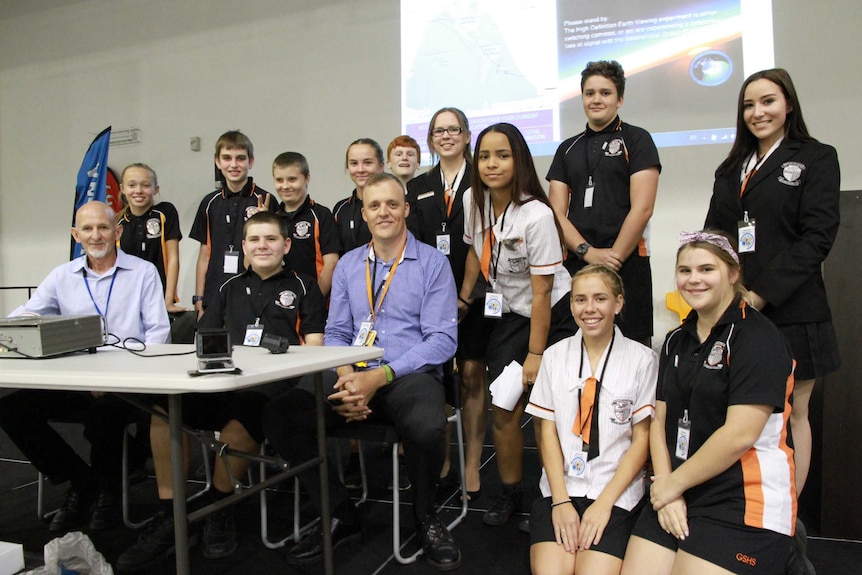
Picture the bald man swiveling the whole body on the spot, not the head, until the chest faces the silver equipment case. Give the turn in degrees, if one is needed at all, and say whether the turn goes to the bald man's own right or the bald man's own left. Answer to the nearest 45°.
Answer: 0° — they already face it

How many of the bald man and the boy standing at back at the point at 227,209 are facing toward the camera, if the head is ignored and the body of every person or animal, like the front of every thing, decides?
2

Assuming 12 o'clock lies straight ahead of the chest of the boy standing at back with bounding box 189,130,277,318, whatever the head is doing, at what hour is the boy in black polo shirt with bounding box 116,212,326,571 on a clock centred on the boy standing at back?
The boy in black polo shirt is roughly at 12 o'clock from the boy standing at back.

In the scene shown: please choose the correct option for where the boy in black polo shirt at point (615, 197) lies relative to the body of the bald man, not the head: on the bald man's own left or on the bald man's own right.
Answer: on the bald man's own left

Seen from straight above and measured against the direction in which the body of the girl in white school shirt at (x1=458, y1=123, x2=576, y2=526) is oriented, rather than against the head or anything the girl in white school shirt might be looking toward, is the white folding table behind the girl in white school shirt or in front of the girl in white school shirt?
in front

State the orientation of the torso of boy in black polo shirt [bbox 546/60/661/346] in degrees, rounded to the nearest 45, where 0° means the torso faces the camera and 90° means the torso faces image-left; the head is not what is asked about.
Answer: approximately 45°

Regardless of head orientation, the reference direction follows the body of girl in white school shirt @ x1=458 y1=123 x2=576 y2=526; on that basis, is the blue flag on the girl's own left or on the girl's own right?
on the girl's own right

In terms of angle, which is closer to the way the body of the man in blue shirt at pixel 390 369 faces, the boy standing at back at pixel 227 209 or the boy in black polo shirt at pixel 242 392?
the boy in black polo shirt
